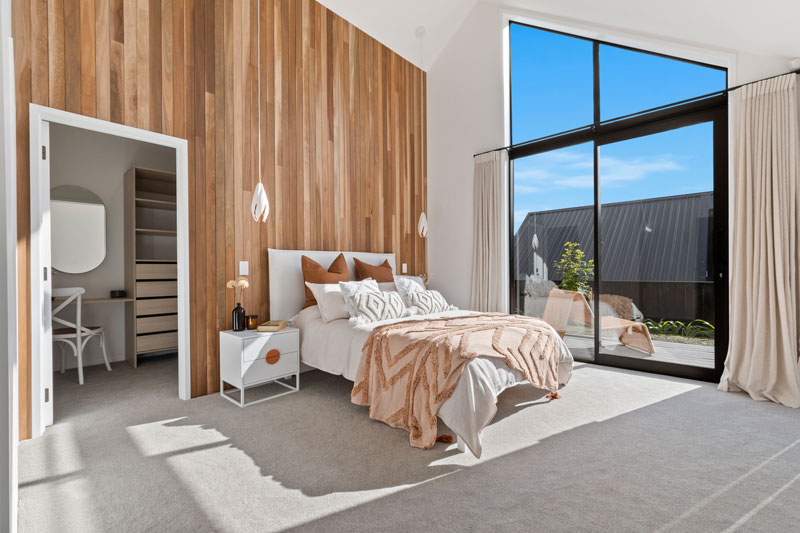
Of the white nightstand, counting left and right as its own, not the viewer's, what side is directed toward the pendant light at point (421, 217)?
left

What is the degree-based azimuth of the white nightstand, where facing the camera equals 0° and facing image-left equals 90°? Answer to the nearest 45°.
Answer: approximately 315°

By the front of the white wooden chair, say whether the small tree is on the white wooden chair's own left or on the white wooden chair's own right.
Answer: on the white wooden chair's own right

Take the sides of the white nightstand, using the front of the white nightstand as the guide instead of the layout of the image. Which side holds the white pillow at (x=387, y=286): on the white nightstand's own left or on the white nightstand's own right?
on the white nightstand's own left

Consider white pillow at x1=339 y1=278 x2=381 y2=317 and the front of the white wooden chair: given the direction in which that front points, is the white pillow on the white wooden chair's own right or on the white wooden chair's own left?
on the white wooden chair's own right

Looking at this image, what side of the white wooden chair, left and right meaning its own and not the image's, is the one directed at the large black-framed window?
right

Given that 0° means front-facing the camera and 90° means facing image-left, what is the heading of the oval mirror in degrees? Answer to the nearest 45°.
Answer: approximately 0°

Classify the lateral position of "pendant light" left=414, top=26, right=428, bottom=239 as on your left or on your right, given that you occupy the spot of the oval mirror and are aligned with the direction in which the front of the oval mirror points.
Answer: on your left

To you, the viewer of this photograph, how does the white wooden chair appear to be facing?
facing away from the viewer and to the right of the viewer

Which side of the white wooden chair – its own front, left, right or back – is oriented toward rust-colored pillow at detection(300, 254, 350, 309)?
right

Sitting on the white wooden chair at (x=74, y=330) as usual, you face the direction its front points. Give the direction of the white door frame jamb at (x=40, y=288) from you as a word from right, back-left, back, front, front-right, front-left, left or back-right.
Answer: back-right

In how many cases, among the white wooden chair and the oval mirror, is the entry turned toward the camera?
1

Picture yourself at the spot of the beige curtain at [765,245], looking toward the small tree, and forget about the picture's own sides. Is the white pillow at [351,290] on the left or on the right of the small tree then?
left

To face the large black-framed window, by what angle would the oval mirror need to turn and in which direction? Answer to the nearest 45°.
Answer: approximately 45° to its left
